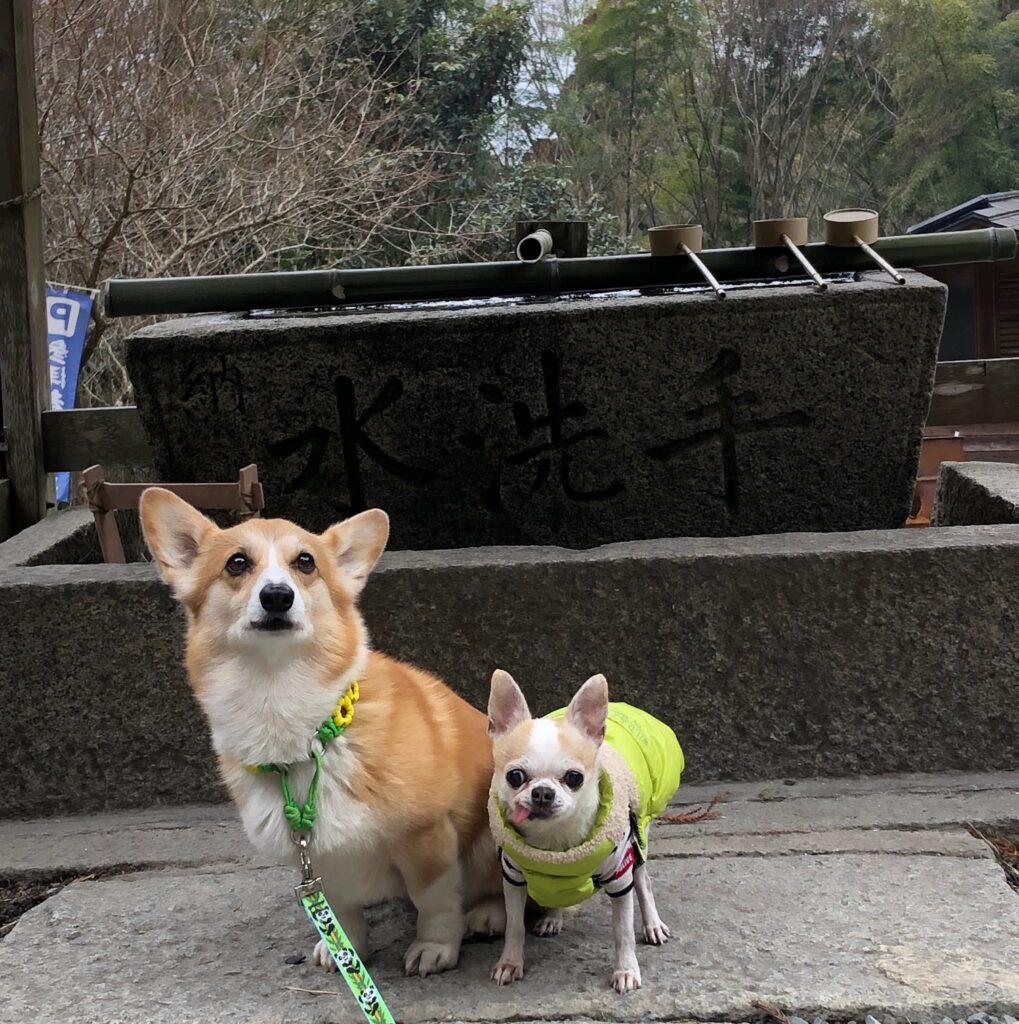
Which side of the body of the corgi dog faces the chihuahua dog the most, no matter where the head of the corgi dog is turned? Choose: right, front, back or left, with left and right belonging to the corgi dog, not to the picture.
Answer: left

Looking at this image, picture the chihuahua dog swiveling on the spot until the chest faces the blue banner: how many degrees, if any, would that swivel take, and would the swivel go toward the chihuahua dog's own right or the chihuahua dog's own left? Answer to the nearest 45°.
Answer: approximately 90° to the chihuahua dog's own right

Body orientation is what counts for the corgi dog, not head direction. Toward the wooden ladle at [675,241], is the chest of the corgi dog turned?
no

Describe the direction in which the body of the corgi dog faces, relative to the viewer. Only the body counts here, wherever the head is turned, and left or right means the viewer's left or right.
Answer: facing the viewer and to the left of the viewer

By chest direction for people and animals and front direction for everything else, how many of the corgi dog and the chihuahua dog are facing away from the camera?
0

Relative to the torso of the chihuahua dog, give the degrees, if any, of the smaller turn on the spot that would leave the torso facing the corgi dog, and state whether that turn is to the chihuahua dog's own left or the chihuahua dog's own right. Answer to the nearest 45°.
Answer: approximately 45° to the chihuahua dog's own right

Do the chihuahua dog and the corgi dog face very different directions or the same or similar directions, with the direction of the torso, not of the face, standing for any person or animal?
same or similar directions

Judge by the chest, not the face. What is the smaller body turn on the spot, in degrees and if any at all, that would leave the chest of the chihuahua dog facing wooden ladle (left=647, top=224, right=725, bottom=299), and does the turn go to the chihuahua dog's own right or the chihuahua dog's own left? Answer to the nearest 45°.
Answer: approximately 135° to the chihuahua dog's own right

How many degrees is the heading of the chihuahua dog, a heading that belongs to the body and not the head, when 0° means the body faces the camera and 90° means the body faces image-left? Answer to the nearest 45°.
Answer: approximately 45°

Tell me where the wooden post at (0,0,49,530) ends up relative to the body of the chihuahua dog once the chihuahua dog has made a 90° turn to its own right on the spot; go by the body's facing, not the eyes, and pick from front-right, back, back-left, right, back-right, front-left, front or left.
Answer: front

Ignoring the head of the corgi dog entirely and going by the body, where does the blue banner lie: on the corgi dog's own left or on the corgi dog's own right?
on the corgi dog's own right

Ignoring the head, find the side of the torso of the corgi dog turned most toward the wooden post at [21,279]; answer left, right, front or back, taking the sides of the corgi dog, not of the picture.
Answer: right
